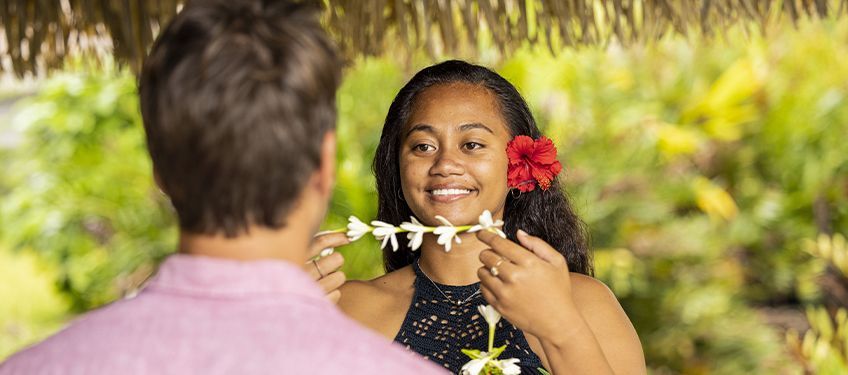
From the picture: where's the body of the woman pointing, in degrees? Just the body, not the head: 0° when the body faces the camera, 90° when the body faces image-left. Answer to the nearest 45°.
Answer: approximately 45°

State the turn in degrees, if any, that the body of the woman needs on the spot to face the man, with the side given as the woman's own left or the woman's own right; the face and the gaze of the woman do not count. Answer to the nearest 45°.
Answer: approximately 45° to the woman's own left

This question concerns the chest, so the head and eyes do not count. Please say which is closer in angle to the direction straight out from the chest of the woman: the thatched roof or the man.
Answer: the man
